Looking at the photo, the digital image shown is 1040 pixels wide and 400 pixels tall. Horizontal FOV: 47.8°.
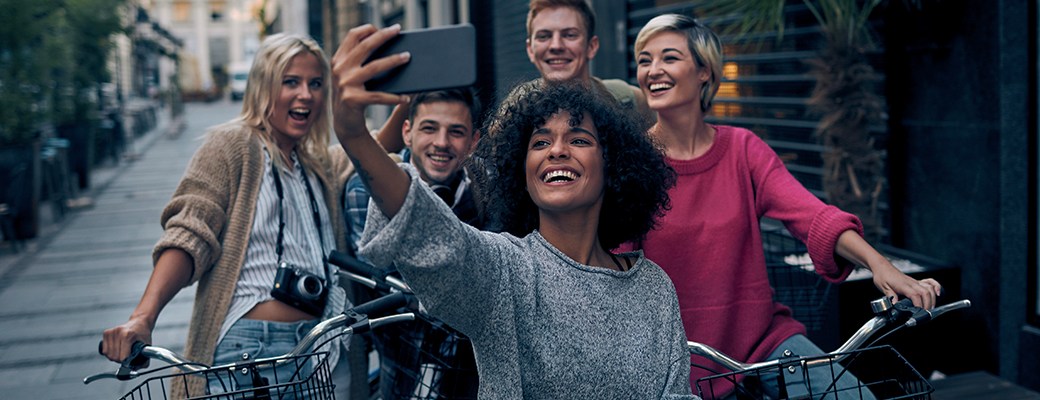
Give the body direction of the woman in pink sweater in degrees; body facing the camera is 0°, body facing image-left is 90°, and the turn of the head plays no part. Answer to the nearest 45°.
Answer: approximately 45°

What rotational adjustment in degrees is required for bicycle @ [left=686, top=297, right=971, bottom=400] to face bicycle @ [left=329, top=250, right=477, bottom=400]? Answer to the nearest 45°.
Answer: approximately 90° to its right

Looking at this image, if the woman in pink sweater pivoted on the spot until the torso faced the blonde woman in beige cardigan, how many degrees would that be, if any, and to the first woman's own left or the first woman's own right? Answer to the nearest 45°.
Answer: approximately 45° to the first woman's own right

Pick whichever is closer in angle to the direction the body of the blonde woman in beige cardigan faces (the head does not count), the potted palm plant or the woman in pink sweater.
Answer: the woman in pink sweater

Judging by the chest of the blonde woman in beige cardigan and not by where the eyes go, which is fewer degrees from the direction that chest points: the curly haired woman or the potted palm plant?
the curly haired woman

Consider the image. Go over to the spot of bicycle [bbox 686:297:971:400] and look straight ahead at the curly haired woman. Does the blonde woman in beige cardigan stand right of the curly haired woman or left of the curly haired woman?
right

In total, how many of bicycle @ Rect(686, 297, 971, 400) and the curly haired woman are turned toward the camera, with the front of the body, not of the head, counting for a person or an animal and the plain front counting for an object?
2

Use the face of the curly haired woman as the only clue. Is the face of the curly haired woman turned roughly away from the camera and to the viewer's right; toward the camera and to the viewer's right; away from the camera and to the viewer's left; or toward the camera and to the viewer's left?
toward the camera and to the viewer's left

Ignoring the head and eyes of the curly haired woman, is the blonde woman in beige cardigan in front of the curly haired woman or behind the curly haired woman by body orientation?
behind
